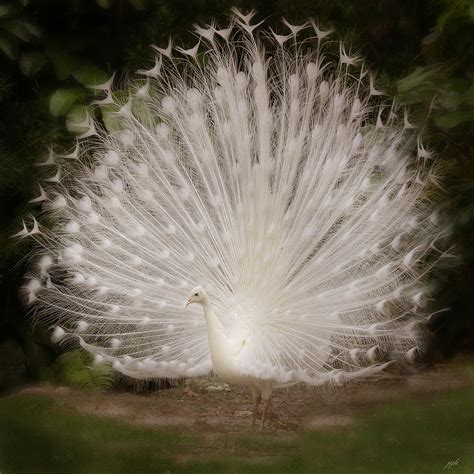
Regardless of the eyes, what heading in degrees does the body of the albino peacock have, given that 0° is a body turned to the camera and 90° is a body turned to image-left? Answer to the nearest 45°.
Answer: approximately 45°
